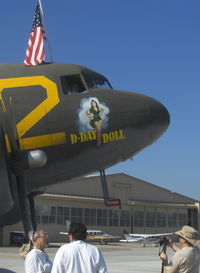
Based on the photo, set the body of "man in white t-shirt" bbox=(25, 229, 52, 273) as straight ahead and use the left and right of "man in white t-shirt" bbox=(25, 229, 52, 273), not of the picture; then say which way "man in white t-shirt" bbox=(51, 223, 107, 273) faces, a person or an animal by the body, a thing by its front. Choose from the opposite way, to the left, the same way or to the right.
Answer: to the left

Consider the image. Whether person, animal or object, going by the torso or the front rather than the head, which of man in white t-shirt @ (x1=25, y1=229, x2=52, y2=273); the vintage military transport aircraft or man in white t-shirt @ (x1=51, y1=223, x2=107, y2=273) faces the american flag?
man in white t-shirt @ (x1=51, y1=223, x2=107, y2=273)

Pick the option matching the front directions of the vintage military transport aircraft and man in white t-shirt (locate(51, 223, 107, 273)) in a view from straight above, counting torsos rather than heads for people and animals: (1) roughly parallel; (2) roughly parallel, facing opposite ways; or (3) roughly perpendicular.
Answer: roughly perpendicular

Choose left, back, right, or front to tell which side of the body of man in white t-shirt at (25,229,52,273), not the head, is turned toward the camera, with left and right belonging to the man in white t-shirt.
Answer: right

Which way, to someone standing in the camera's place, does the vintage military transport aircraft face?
facing to the right of the viewer

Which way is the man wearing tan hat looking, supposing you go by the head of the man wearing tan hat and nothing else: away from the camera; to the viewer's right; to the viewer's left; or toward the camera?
to the viewer's left

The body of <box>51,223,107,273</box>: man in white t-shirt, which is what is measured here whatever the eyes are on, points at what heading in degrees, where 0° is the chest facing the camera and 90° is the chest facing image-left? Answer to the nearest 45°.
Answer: approximately 180°

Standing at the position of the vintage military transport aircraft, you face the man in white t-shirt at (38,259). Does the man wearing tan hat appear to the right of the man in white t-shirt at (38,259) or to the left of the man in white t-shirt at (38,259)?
left

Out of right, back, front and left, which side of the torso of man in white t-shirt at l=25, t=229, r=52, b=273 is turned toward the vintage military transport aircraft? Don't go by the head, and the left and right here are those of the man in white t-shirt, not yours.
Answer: left

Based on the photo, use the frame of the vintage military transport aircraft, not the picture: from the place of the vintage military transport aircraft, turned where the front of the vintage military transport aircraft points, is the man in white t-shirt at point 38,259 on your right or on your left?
on your right

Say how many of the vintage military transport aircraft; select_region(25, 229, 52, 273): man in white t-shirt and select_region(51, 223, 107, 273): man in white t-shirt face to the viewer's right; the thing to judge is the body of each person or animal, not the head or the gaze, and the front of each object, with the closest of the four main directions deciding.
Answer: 2

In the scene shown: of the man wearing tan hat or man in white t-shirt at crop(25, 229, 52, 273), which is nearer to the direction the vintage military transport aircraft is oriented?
the man wearing tan hat
